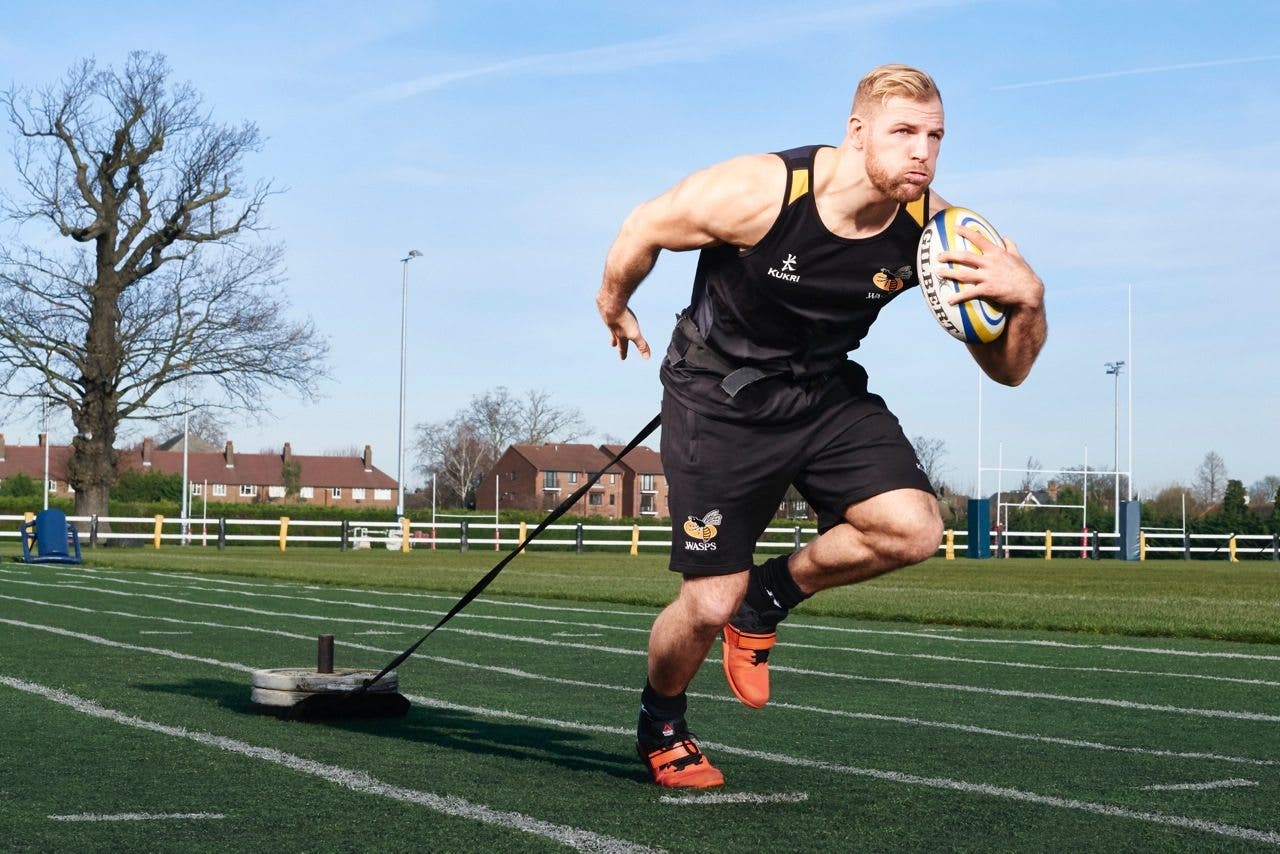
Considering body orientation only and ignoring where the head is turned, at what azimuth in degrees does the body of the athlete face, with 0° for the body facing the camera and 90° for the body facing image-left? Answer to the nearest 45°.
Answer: approximately 315°

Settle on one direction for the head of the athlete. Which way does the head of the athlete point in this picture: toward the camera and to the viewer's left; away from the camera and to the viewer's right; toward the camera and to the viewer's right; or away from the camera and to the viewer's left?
toward the camera and to the viewer's right

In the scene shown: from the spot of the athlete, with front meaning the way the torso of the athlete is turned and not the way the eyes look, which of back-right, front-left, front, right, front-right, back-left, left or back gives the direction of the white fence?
back-left
